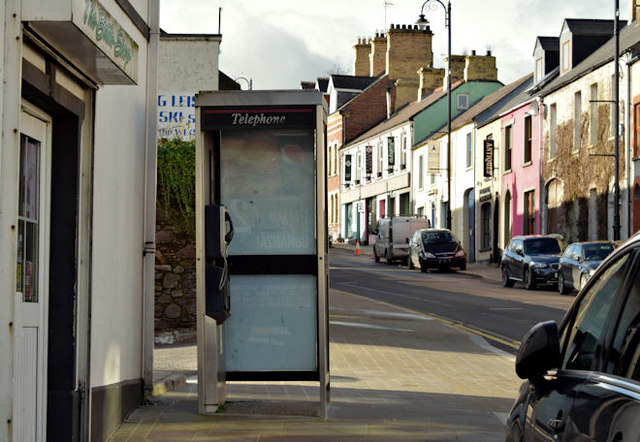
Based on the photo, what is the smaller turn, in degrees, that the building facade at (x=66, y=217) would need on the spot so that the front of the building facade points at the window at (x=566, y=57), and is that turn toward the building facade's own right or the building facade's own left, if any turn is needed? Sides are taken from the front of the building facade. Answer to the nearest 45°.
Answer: approximately 90° to the building facade's own left

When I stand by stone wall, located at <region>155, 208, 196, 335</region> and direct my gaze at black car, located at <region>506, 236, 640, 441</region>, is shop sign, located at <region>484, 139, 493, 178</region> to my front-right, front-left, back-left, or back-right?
back-left

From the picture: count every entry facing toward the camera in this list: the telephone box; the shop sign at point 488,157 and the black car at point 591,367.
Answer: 2

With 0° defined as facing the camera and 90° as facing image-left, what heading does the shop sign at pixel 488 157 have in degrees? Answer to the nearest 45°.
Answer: approximately 0°

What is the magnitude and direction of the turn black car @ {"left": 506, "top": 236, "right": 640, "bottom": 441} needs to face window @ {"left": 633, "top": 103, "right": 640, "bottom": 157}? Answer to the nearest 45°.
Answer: approximately 45° to its right

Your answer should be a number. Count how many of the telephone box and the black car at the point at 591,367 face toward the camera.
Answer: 1

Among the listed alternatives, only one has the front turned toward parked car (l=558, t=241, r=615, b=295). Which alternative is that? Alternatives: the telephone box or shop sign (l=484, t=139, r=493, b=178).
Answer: the shop sign

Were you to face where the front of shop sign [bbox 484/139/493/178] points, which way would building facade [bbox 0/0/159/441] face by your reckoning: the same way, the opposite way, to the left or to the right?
to the left
